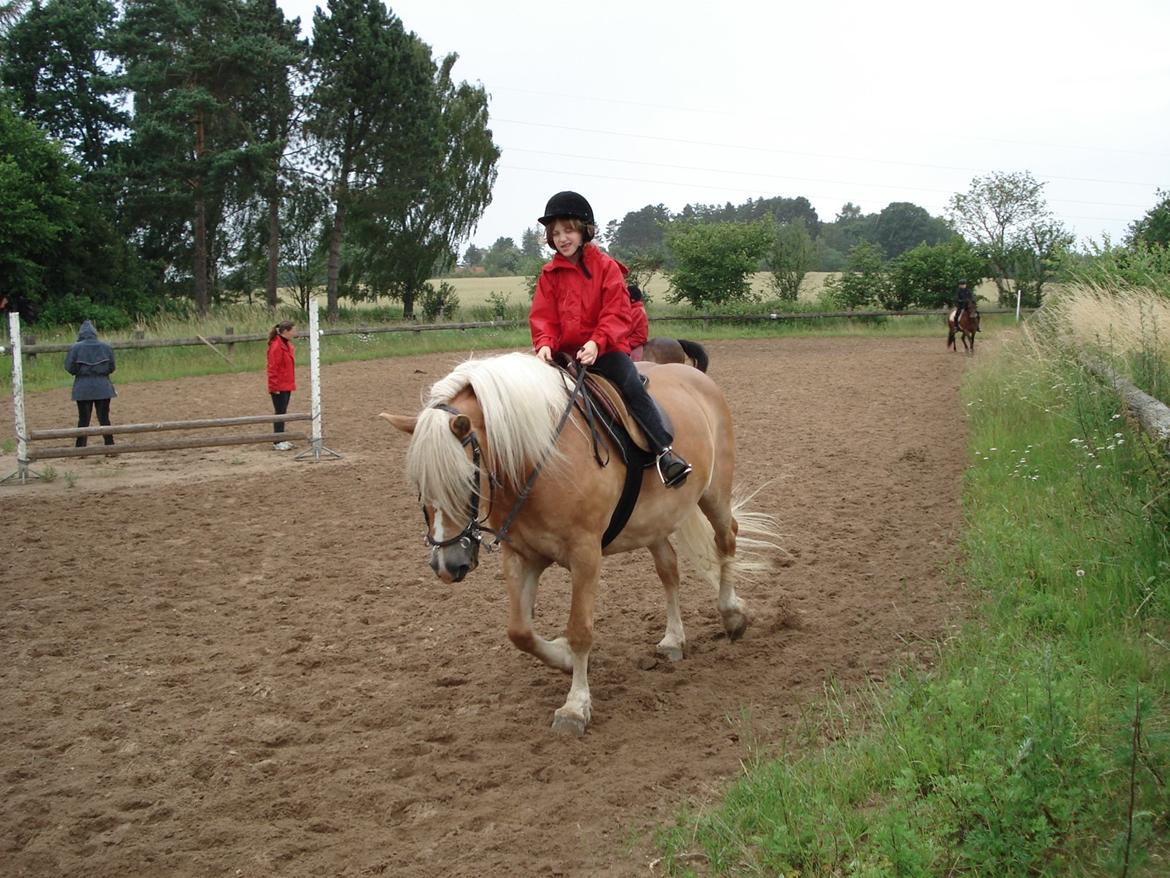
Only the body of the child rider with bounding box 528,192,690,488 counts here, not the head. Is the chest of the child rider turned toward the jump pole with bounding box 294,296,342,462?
no

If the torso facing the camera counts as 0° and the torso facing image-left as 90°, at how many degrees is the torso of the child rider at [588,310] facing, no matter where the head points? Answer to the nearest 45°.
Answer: approximately 45°

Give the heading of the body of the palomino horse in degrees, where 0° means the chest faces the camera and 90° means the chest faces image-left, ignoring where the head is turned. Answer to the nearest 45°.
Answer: approximately 45°

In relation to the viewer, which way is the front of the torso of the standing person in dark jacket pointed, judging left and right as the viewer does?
facing away from the viewer

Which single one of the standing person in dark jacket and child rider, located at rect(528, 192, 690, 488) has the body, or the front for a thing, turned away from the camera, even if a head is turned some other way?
the standing person in dark jacket

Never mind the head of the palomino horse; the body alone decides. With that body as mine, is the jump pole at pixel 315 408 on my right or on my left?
on my right

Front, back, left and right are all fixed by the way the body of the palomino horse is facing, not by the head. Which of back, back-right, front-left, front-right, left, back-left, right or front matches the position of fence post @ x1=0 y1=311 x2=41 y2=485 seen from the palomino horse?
right

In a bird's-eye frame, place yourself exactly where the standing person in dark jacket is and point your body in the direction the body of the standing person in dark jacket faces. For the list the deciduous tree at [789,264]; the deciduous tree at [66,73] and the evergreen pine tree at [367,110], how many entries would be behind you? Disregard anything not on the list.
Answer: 0

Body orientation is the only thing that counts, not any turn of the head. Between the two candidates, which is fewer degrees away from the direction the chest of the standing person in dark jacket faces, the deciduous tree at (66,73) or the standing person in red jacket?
the deciduous tree

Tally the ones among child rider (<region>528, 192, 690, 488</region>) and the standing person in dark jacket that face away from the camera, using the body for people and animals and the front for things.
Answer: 1

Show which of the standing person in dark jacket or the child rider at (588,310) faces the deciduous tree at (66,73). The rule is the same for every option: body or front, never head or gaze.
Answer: the standing person in dark jacket

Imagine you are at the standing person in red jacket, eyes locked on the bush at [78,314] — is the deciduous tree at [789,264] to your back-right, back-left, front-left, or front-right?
front-right

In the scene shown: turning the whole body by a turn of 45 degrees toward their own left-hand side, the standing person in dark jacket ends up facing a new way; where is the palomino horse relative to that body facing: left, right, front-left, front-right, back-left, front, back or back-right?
back-left

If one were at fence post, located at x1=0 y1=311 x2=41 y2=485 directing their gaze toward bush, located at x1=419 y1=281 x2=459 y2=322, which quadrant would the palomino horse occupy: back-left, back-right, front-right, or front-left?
back-right

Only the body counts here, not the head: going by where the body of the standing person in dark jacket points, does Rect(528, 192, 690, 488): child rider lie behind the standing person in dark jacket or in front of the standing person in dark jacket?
behind

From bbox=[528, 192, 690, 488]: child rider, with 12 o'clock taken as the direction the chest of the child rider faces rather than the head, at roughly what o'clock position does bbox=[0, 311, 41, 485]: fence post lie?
The fence post is roughly at 3 o'clock from the child rider.

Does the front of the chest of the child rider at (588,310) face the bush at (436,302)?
no
